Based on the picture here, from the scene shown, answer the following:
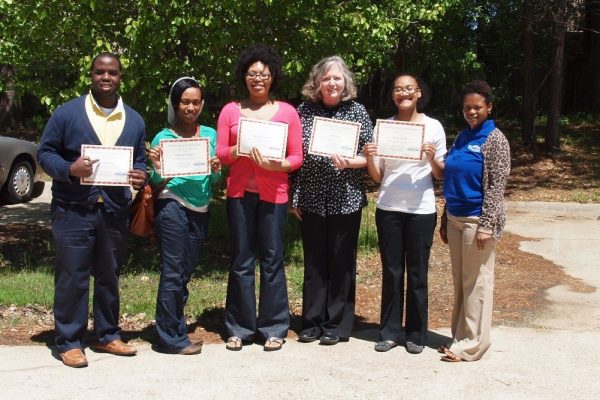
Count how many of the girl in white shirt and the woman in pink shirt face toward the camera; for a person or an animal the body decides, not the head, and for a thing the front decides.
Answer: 2

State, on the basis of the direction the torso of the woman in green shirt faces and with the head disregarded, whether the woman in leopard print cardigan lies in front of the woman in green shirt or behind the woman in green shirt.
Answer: in front

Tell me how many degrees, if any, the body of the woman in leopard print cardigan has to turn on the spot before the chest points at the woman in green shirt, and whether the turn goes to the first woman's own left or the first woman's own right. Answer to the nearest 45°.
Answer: approximately 45° to the first woman's own right

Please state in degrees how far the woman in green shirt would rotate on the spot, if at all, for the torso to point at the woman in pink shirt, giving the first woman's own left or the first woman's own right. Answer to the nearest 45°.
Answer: approximately 45° to the first woman's own left

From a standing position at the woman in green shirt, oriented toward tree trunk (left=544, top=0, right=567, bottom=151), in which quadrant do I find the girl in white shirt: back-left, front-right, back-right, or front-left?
front-right

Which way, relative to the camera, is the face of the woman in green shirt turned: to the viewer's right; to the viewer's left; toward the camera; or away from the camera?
toward the camera

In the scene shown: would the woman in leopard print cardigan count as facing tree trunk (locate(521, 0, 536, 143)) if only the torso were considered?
no

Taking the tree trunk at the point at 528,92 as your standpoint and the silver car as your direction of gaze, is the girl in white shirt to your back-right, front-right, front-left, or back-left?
front-left

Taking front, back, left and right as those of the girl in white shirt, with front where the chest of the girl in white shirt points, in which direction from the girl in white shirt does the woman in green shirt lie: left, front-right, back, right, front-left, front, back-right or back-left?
right

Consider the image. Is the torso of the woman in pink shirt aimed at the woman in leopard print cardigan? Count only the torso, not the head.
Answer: no

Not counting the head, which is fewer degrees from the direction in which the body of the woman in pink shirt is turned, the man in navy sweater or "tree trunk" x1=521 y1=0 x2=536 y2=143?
the man in navy sweater

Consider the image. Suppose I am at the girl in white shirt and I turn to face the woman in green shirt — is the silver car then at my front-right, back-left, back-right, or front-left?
front-right

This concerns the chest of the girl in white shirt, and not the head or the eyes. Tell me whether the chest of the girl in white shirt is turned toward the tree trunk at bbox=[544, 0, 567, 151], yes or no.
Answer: no

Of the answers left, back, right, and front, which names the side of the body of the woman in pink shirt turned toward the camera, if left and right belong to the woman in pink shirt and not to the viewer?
front

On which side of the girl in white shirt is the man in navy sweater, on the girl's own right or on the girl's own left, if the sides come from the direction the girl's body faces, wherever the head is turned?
on the girl's own right

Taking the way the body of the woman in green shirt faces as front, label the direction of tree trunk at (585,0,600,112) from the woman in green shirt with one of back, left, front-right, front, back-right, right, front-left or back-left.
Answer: left
